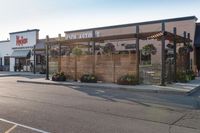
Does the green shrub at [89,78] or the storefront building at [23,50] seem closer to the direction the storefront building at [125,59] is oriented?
the green shrub

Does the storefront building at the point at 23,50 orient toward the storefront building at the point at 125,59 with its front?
no

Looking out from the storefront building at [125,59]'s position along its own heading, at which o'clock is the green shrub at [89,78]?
The green shrub is roughly at 1 o'clock from the storefront building.

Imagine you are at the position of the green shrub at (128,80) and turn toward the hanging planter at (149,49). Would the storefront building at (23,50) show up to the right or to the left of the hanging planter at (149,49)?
left

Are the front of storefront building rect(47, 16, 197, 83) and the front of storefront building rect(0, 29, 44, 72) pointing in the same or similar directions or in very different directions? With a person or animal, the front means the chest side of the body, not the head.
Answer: same or similar directions

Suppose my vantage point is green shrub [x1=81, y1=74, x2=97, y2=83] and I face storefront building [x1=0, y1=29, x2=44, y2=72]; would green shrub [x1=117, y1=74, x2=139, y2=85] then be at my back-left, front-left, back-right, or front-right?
back-right

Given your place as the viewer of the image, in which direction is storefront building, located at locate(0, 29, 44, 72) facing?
facing the viewer and to the left of the viewer

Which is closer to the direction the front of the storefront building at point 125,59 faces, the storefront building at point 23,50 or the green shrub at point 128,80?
the green shrub

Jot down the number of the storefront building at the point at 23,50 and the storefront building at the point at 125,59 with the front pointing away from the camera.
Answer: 0

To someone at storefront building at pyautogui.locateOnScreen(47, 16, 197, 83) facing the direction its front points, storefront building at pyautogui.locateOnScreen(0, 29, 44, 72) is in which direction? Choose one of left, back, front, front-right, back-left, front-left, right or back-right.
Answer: right

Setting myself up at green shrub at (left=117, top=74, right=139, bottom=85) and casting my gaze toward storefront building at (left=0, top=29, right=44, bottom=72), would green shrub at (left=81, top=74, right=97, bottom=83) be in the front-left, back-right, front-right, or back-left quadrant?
front-left

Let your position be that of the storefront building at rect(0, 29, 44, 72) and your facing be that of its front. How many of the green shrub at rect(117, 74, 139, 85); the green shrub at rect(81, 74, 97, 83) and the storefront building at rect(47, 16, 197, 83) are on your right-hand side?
0

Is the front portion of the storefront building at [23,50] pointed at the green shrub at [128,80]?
no

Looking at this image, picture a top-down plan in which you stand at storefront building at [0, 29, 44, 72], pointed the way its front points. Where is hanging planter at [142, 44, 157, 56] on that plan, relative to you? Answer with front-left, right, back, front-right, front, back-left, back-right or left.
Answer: left

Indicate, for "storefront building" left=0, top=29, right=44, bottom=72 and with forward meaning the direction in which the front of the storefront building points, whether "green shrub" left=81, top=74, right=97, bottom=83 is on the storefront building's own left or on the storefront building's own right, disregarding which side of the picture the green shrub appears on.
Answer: on the storefront building's own left
